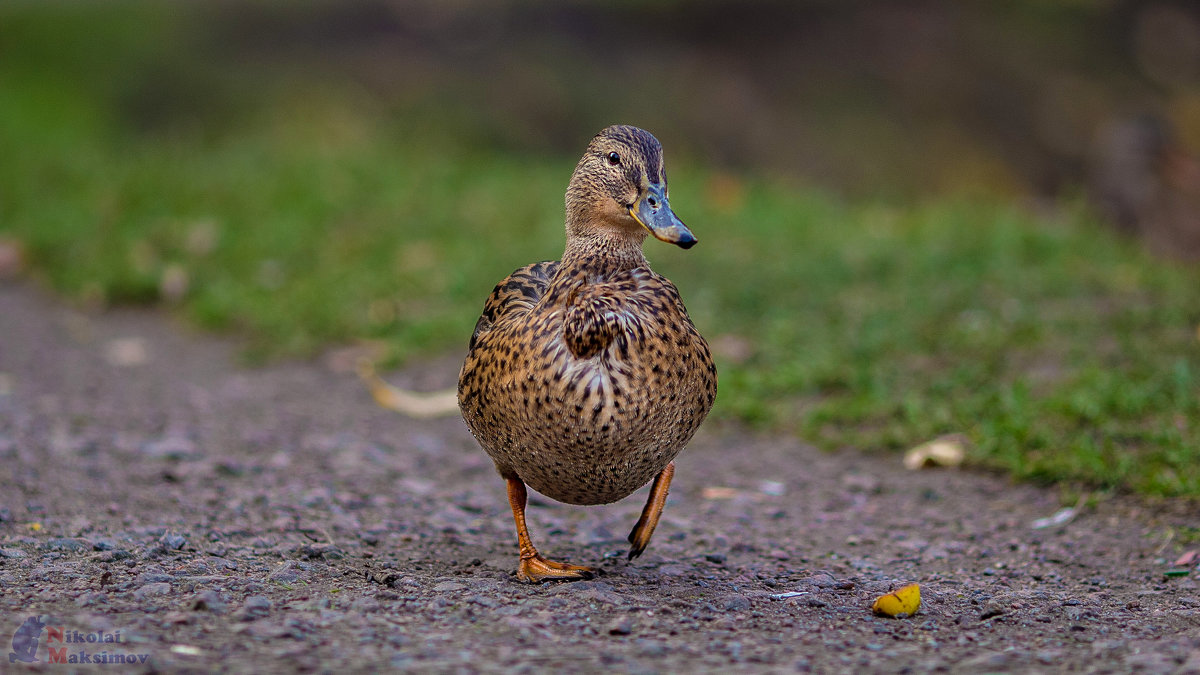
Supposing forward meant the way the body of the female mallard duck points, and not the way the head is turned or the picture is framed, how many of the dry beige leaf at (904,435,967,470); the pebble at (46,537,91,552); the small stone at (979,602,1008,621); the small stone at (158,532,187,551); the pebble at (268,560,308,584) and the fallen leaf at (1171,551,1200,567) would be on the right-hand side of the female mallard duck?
3

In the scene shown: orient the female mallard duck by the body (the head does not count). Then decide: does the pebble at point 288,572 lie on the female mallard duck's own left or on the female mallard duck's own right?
on the female mallard duck's own right

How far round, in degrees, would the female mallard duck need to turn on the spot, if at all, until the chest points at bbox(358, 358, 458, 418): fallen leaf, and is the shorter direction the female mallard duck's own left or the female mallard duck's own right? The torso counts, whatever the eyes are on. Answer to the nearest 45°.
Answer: approximately 180°

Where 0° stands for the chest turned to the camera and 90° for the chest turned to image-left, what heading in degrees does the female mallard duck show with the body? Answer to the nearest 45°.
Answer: approximately 0°

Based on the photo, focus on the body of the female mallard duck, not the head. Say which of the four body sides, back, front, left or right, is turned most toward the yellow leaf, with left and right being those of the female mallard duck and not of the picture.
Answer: left

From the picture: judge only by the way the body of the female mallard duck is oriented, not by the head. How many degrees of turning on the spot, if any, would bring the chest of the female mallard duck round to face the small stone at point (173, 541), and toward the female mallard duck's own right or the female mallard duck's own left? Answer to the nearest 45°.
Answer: approximately 90° to the female mallard duck's own right

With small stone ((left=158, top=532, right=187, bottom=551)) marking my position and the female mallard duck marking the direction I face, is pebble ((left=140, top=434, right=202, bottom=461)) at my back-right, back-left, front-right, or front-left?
back-left

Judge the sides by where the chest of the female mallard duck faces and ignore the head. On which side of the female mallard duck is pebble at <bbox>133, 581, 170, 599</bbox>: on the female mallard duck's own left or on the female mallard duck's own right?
on the female mallard duck's own right

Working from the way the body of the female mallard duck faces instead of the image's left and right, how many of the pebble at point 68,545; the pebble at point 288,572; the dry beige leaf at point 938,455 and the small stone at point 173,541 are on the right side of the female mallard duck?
3

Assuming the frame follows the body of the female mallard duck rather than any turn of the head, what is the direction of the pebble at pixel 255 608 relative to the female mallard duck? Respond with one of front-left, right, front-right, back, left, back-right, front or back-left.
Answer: front-right

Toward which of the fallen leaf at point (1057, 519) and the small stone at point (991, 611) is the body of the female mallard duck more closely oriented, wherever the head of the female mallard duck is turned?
the small stone

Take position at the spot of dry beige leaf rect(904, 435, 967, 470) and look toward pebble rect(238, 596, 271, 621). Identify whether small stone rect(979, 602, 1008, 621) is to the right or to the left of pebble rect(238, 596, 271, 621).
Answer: left
